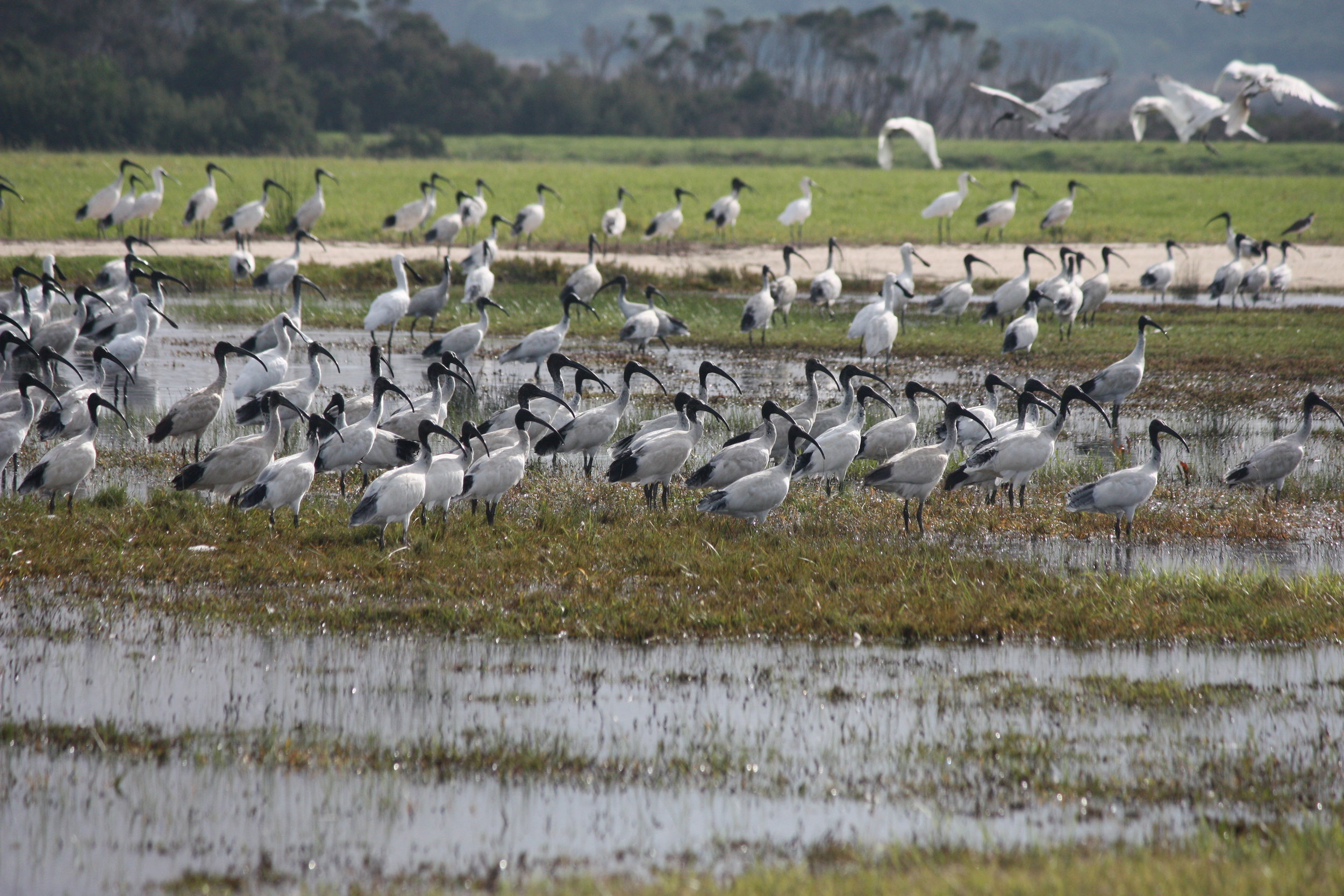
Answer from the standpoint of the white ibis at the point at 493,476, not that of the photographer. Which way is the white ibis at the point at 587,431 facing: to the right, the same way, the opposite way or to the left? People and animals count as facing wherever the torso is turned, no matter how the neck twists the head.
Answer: the same way

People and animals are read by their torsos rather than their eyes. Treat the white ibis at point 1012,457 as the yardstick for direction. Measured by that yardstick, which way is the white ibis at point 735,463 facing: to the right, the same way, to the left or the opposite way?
the same way

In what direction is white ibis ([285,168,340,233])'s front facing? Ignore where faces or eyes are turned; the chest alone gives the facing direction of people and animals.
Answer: to the viewer's right

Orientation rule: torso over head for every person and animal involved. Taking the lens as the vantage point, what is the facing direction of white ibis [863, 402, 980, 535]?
facing to the right of the viewer

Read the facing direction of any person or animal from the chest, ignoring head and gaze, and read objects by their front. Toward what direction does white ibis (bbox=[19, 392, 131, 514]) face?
to the viewer's right

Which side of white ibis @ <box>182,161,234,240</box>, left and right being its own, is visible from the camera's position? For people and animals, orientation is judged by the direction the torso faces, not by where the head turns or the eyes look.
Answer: right

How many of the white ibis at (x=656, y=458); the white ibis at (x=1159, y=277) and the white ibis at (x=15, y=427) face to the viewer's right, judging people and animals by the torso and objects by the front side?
3

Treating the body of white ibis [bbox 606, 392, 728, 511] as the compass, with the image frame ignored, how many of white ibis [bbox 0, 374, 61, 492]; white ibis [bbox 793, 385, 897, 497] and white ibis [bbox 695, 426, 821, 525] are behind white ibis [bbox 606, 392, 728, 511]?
1

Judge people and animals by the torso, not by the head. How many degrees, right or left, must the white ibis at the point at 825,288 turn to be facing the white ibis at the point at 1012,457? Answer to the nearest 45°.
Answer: approximately 135° to its right

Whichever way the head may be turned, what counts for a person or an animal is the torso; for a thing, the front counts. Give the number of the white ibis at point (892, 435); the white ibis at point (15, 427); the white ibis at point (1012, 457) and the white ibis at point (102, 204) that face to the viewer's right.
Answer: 4

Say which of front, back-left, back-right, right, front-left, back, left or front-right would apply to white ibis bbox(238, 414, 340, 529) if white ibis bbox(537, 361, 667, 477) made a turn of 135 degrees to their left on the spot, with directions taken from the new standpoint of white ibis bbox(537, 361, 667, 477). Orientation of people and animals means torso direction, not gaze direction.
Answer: left

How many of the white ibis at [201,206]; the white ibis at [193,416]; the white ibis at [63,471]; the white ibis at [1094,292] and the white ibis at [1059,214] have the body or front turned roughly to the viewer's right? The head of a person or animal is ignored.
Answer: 5

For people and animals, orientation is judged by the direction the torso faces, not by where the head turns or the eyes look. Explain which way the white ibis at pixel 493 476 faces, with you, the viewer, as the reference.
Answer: facing to the right of the viewer

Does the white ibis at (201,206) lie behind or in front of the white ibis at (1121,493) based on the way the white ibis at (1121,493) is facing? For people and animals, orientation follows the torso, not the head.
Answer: behind

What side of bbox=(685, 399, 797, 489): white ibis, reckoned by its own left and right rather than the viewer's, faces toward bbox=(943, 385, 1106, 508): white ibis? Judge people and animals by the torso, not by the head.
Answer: front

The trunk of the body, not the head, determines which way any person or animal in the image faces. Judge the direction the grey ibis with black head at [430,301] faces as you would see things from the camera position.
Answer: facing to the right of the viewer

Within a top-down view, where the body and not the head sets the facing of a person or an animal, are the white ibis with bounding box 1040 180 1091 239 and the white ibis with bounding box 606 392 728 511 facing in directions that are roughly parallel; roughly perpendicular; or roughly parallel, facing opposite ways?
roughly parallel

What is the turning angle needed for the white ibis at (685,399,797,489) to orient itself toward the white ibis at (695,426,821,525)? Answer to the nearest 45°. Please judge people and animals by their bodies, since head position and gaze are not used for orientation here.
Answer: approximately 90° to its right

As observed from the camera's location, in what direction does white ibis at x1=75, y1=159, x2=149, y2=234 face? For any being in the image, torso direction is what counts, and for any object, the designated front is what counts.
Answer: facing to the right of the viewer

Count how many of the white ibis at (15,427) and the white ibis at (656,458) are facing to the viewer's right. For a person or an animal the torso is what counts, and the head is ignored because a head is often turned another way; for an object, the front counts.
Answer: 2
